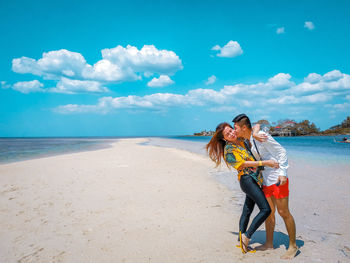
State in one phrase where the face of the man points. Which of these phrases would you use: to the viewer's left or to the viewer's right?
to the viewer's left

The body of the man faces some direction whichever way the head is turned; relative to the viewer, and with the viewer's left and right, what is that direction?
facing the viewer and to the left of the viewer
